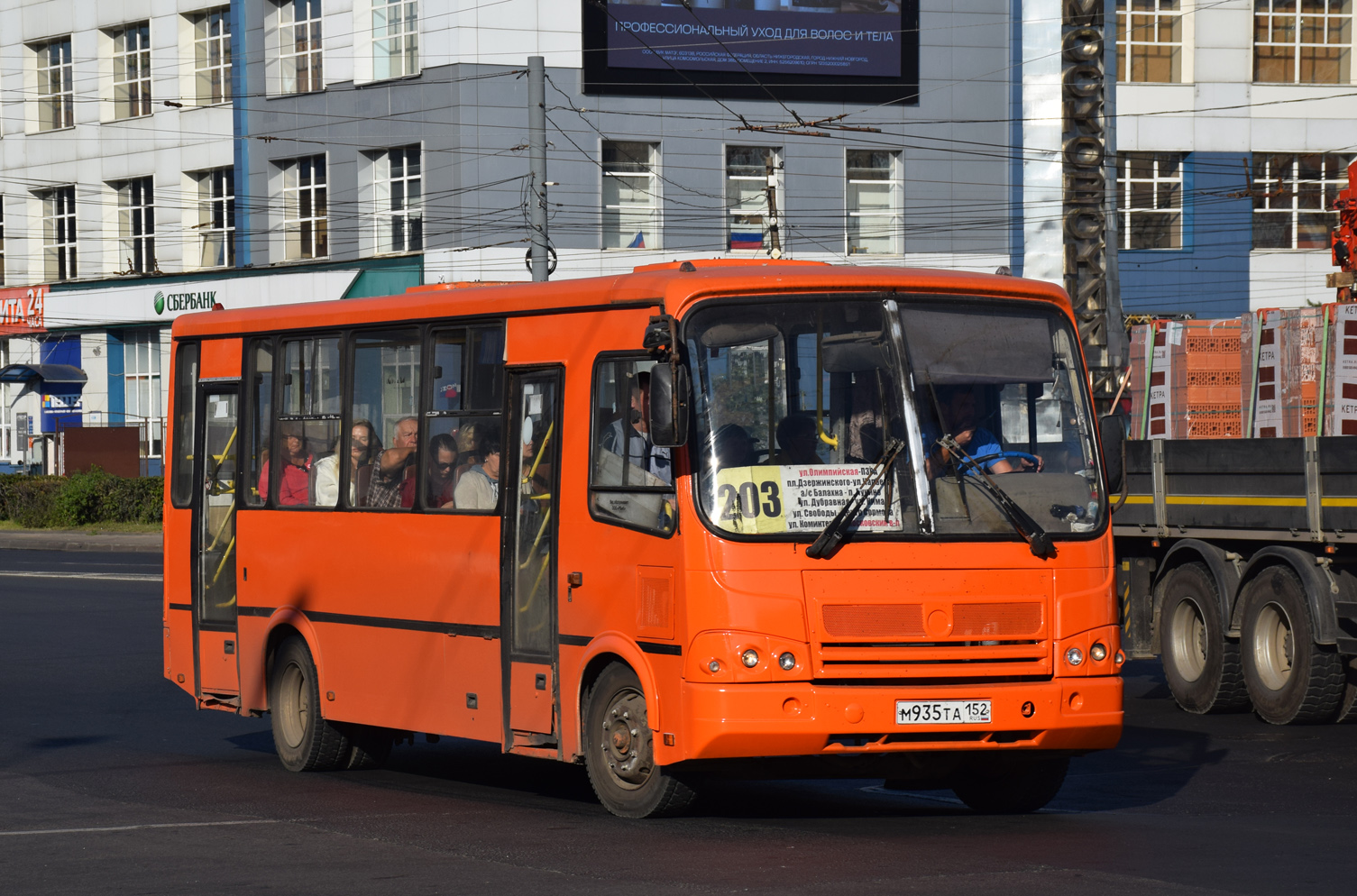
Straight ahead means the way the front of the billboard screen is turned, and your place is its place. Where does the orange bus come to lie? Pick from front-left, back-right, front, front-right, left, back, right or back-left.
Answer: front

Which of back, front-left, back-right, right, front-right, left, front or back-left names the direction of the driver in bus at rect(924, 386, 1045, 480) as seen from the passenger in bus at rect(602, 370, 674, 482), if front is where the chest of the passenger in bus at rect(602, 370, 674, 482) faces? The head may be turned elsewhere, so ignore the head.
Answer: front-left

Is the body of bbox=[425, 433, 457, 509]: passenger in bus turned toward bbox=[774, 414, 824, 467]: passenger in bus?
yes

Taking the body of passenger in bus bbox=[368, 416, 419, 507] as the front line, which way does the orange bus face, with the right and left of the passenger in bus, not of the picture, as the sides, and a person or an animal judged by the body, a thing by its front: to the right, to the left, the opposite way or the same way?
the same way

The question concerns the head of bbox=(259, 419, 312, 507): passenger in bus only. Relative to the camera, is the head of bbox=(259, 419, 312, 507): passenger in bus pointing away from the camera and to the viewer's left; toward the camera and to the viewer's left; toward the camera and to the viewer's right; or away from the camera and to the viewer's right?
toward the camera and to the viewer's right

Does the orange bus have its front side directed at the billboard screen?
no

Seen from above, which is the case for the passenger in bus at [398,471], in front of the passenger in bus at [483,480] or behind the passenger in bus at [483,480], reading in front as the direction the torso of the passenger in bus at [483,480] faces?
behind

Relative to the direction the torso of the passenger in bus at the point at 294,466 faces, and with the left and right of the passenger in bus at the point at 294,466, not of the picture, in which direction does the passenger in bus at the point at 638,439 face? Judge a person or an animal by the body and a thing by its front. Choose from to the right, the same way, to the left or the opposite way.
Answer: the same way

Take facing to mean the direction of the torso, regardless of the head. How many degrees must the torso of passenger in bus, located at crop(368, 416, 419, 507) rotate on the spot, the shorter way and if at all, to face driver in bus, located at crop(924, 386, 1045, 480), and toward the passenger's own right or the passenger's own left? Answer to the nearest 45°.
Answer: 0° — they already face them

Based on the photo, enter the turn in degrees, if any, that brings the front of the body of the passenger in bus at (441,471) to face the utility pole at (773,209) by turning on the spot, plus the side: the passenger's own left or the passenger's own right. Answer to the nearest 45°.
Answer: approximately 135° to the passenger's own left

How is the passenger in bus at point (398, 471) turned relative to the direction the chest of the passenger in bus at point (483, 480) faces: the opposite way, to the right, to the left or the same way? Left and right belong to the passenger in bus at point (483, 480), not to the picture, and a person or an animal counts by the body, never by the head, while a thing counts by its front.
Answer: the same way

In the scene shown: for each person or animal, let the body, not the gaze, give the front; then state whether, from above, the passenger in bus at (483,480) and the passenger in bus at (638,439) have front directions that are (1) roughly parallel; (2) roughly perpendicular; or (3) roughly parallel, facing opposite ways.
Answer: roughly parallel

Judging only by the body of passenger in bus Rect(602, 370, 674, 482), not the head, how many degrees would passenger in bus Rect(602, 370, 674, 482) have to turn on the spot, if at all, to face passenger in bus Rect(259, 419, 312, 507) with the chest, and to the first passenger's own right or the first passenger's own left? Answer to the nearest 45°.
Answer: approximately 180°

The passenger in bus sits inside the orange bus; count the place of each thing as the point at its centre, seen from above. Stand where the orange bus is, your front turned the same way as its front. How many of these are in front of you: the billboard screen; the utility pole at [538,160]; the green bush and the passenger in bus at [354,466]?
0

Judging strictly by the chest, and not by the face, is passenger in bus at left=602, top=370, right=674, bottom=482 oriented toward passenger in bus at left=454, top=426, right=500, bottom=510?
no

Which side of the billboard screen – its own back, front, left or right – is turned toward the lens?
front

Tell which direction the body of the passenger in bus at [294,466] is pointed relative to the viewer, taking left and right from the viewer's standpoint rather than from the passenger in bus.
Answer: facing the viewer and to the right of the viewer
